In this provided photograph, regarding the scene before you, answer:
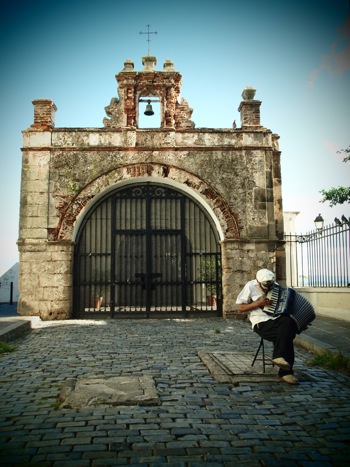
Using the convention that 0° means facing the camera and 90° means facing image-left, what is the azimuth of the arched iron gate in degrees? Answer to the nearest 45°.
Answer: approximately 0°

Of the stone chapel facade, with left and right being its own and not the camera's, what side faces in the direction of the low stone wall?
left

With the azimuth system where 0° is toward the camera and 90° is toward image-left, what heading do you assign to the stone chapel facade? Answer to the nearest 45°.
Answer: approximately 0°

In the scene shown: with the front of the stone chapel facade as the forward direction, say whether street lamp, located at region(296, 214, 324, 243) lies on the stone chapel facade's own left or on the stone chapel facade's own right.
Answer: on the stone chapel facade's own left

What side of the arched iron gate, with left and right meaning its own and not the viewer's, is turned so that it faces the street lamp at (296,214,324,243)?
left

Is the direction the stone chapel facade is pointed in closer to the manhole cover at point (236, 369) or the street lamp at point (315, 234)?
the manhole cover

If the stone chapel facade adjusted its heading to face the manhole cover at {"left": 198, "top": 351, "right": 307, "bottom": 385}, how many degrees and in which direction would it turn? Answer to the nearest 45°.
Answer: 0° — it already faces it
